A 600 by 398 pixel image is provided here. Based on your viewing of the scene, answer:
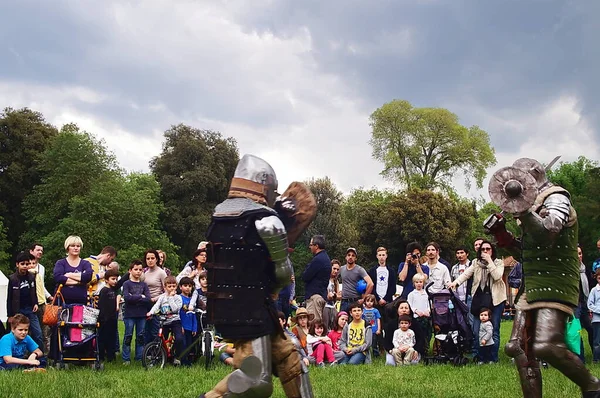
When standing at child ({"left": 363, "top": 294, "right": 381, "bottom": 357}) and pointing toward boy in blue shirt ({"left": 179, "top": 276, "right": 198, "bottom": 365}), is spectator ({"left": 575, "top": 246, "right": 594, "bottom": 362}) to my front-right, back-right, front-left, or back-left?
back-left

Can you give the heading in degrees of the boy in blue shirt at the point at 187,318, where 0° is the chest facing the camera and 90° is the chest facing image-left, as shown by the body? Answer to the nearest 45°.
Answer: approximately 0°

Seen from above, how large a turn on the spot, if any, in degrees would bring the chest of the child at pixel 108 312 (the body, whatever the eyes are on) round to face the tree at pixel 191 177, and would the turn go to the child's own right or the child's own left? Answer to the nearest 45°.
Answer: approximately 135° to the child's own left

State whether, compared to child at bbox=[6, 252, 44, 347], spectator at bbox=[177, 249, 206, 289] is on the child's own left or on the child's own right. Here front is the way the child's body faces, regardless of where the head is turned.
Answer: on the child's own left

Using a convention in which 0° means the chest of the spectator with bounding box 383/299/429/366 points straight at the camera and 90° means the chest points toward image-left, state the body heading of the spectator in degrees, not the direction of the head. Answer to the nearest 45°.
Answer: approximately 0°

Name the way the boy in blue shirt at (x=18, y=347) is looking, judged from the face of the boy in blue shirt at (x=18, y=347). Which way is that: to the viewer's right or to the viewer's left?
to the viewer's right

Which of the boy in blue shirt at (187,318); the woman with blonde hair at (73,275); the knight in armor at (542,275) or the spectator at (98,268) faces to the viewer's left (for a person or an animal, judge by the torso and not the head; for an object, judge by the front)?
the knight in armor

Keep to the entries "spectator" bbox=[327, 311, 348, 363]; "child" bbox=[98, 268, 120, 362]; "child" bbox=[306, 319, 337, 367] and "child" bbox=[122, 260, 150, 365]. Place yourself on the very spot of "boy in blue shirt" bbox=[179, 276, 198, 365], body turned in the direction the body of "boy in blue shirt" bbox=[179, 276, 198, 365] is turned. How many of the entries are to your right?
2

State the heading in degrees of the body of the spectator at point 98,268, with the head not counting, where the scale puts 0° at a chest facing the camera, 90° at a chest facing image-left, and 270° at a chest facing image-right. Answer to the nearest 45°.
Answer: approximately 315°

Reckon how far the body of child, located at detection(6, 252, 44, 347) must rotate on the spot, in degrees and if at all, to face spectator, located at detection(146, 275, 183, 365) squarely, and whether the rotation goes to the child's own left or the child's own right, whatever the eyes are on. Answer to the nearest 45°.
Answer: approximately 45° to the child's own left

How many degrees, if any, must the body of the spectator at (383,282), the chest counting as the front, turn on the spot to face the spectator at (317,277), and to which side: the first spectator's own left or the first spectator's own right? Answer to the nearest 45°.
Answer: approximately 45° to the first spectator's own right
